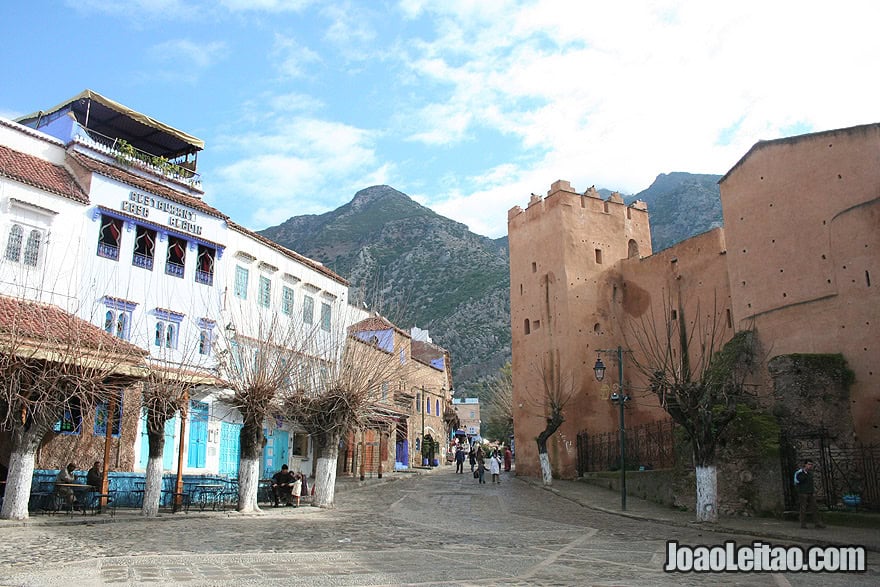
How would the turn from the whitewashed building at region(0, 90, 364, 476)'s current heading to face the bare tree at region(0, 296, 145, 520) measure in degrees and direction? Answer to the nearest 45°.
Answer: approximately 45° to its right

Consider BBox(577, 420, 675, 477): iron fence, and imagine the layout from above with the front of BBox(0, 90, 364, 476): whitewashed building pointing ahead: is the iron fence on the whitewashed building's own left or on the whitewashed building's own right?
on the whitewashed building's own left

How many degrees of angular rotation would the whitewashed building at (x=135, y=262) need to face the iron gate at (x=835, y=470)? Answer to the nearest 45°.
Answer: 0° — it already faces it

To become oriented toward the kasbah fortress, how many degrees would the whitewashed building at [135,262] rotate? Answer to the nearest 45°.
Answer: approximately 45° to its left

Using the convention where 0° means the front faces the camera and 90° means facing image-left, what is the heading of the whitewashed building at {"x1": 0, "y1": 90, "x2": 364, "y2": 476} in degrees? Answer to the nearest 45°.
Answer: approximately 315°

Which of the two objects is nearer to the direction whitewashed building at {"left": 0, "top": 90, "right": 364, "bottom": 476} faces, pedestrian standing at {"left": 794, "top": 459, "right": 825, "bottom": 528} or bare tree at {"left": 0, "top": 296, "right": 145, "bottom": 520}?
the pedestrian standing

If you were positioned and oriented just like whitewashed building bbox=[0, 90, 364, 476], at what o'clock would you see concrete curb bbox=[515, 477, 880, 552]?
The concrete curb is roughly at 12 o'clock from the whitewashed building.
